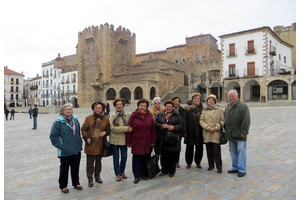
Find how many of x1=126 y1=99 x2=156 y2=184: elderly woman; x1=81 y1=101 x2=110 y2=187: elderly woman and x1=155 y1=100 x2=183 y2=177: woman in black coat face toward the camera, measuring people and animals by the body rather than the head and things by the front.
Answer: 3

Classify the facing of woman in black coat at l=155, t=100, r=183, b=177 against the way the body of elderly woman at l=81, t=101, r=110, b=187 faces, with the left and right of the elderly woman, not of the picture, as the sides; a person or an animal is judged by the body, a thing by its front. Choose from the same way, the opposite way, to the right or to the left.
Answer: the same way

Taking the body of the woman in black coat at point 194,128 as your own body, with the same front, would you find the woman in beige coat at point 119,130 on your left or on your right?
on your right

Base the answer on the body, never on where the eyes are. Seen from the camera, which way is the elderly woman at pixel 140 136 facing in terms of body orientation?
toward the camera

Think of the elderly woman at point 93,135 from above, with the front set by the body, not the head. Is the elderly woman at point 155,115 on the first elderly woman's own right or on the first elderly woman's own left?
on the first elderly woman's own left

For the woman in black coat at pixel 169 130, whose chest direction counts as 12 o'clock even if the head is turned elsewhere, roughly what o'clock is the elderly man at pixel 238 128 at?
The elderly man is roughly at 9 o'clock from the woman in black coat.

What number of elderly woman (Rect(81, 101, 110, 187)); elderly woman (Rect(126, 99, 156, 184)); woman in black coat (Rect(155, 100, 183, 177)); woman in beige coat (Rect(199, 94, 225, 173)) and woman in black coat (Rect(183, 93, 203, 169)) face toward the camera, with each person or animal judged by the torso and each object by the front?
5

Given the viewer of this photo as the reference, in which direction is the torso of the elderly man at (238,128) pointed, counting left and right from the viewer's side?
facing the viewer and to the left of the viewer

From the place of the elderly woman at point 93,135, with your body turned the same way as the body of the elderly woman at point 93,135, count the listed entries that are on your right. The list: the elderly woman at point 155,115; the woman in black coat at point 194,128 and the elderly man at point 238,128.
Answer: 0

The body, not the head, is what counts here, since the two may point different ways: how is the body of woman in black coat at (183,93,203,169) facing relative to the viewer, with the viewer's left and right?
facing the viewer

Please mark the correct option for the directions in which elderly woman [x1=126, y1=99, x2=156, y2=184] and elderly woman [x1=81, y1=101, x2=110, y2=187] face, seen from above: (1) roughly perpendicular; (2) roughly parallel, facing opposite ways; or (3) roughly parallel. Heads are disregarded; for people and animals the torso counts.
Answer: roughly parallel
